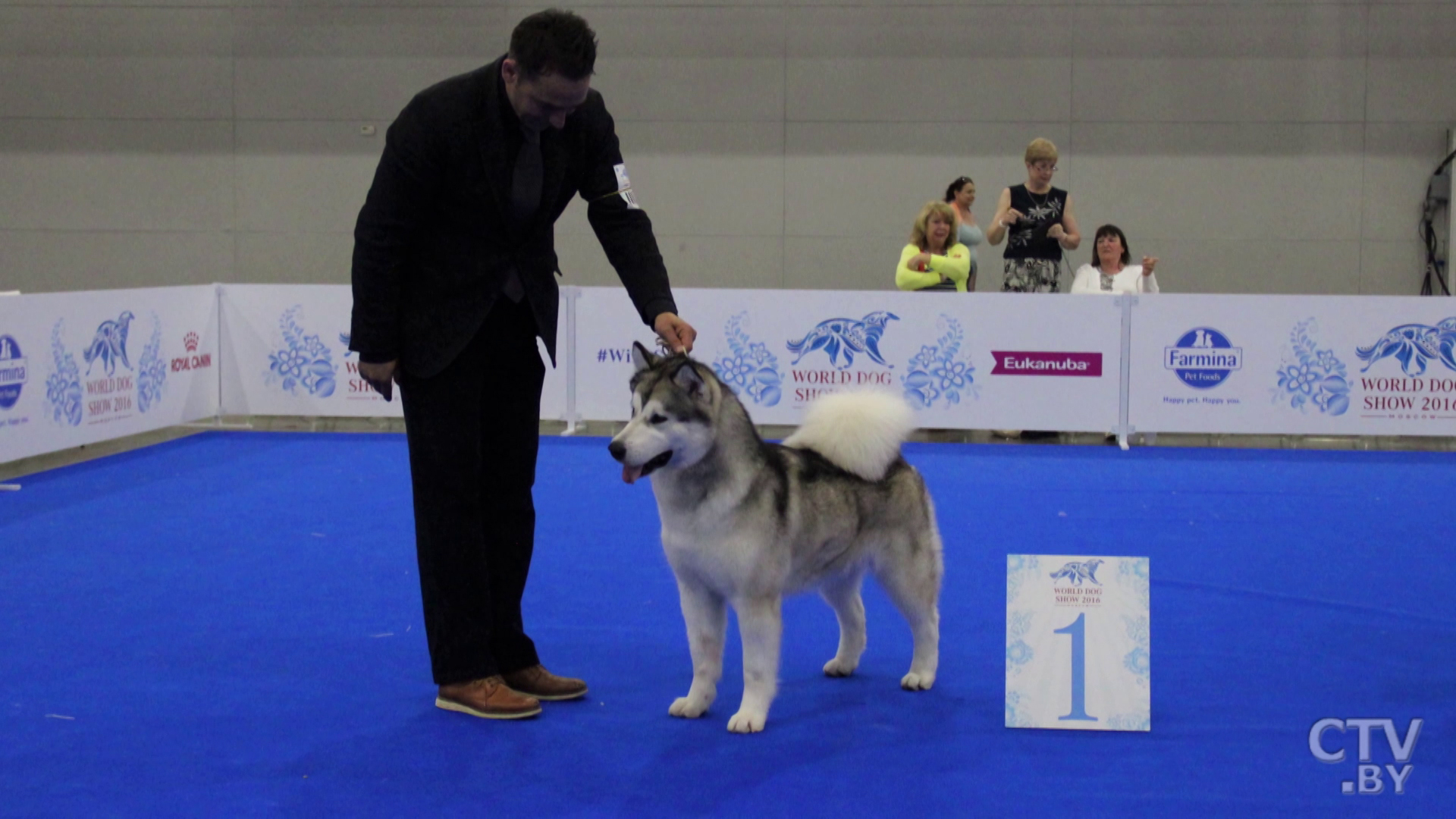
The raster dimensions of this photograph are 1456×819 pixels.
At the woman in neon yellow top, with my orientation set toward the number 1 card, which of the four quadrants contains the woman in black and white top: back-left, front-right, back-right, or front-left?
back-left

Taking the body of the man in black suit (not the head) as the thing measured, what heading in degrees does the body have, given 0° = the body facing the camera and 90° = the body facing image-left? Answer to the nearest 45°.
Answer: approximately 315°

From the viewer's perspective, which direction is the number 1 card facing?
toward the camera

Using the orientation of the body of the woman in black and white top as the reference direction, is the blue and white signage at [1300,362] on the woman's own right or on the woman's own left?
on the woman's own left

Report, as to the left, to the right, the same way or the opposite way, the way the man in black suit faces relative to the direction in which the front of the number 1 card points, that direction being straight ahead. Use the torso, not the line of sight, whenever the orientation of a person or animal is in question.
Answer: to the left

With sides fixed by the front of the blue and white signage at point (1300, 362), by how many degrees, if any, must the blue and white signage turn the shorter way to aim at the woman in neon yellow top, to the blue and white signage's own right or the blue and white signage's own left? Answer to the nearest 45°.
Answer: approximately 90° to the blue and white signage's own right

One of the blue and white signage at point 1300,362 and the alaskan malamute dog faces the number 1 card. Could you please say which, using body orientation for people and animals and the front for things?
the blue and white signage

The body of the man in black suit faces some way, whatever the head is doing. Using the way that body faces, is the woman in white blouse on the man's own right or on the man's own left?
on the man's own left

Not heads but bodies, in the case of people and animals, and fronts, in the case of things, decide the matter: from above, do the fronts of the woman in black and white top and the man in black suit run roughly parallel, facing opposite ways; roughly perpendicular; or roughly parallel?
roughly perpendicular

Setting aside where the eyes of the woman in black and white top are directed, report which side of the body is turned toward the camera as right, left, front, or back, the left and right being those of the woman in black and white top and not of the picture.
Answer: front

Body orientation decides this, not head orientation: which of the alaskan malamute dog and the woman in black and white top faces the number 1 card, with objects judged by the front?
the woman in black and white top

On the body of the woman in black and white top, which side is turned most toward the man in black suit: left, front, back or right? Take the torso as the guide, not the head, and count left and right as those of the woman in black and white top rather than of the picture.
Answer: front

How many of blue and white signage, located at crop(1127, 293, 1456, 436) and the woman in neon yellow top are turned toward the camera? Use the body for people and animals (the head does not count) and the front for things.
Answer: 2

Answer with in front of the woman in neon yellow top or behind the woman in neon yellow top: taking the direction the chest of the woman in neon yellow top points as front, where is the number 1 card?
in front
